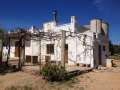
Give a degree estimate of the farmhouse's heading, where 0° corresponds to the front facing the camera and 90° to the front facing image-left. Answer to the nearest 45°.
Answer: approximately 0°

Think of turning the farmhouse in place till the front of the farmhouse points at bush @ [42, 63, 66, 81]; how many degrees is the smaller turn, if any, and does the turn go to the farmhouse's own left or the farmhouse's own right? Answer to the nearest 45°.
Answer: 0° — it already faces it
